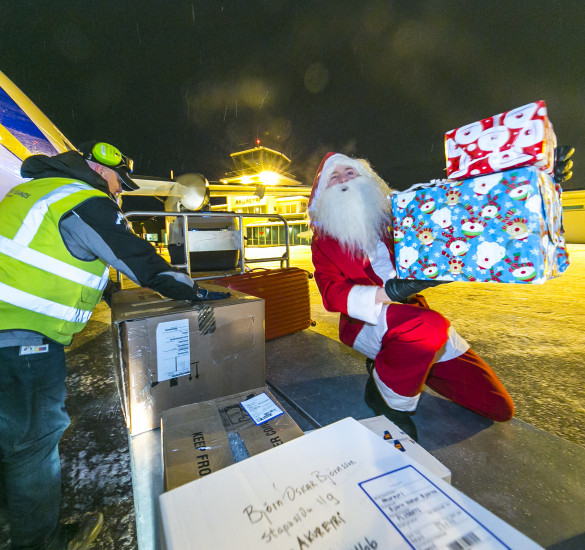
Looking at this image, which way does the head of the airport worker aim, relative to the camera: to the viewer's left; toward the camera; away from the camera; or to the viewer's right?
to the viewer's right

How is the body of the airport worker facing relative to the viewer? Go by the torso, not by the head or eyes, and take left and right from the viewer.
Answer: facing away from the viewer and to the right of the viewer

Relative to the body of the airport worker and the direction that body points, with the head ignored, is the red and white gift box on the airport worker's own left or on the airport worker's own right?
on the airport worker's own right

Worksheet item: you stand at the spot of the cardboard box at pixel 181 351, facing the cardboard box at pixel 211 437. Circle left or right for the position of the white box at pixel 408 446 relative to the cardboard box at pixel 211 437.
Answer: left
